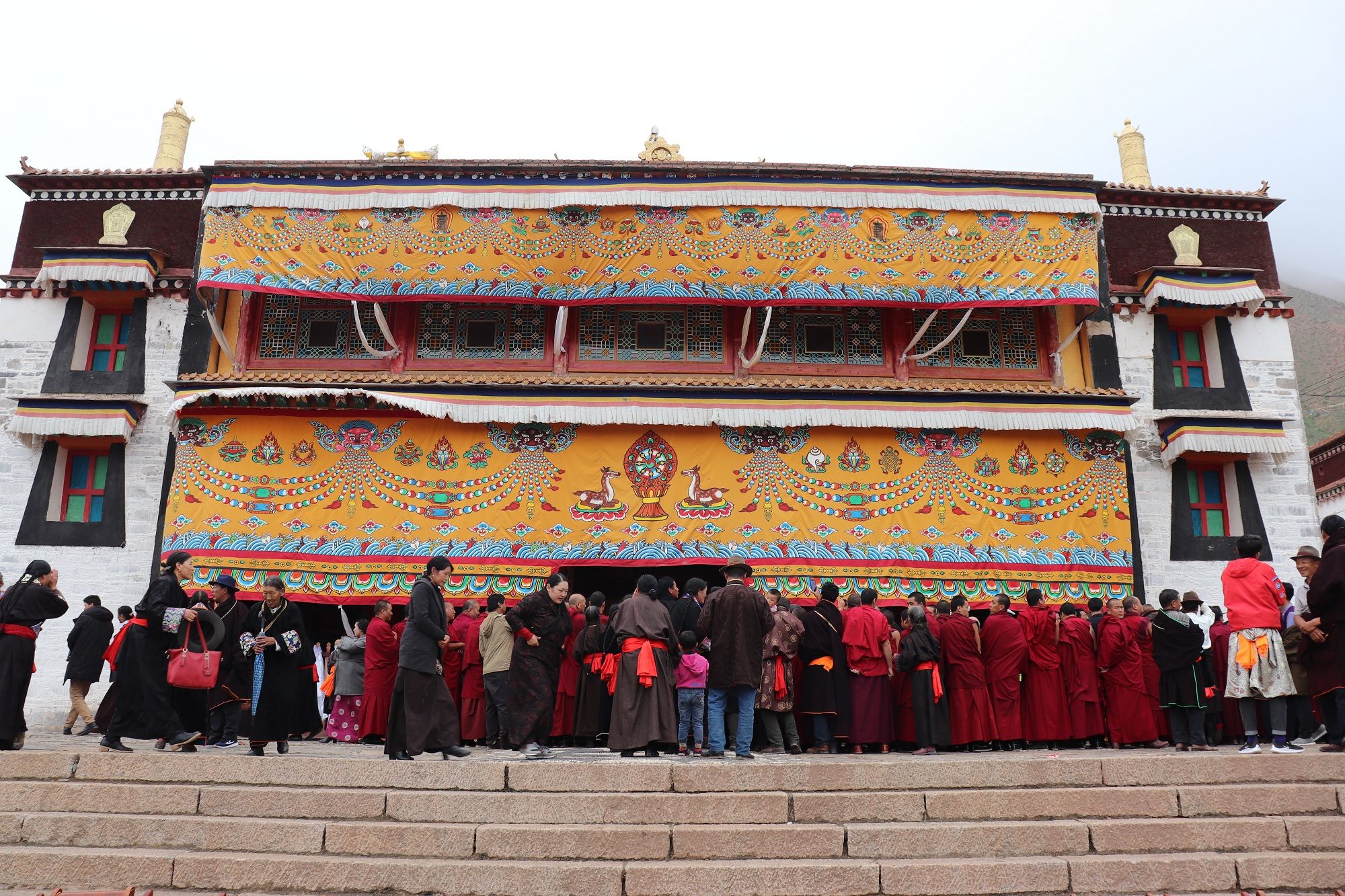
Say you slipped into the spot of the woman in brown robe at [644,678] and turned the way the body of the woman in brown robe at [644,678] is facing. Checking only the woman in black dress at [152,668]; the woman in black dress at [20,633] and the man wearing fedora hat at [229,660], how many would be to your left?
3

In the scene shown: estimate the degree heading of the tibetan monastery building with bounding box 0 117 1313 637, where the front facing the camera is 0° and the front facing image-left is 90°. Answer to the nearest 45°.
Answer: approximately 0°

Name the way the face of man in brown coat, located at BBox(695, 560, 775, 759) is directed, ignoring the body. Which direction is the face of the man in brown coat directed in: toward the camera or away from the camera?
away from the camera

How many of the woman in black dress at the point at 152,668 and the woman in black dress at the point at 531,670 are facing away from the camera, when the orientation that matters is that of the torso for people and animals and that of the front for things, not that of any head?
0

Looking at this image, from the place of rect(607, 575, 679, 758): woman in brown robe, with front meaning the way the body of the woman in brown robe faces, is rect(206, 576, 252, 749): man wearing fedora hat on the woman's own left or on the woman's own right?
on the woman's own left

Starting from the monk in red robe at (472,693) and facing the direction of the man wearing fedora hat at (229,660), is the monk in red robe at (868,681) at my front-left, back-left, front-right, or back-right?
back-left

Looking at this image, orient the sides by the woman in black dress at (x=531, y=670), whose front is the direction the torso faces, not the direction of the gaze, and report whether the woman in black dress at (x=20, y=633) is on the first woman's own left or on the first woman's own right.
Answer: on the first woman's own right

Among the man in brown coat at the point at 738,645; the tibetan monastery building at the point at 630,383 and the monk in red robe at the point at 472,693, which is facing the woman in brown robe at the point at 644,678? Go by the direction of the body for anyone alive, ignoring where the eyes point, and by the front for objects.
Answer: the tibetan monastery building

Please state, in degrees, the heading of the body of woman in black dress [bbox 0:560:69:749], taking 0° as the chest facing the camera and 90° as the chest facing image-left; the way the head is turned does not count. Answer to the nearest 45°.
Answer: approximately 225°

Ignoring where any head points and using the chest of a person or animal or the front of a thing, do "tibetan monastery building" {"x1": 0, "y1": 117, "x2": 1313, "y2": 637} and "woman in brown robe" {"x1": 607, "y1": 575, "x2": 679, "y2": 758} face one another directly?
yes
